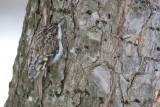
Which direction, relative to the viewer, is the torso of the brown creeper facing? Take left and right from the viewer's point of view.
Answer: facing away from the viewer and to the right of the viewer
